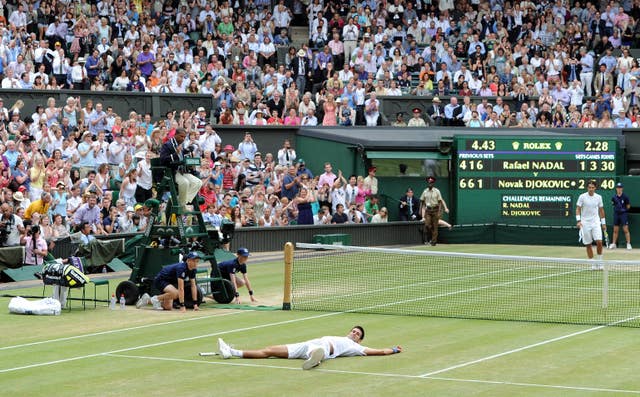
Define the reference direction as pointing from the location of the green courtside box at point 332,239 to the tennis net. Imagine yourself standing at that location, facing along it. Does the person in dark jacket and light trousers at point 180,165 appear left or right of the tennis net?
right

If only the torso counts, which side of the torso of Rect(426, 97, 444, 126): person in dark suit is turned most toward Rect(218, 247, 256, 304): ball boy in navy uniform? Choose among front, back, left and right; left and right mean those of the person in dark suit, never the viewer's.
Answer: front

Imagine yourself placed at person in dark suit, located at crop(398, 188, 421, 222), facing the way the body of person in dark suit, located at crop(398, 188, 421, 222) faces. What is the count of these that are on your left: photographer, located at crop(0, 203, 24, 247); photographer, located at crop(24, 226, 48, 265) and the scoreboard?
1

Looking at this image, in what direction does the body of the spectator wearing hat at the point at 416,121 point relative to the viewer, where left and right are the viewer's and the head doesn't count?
facing the viewer

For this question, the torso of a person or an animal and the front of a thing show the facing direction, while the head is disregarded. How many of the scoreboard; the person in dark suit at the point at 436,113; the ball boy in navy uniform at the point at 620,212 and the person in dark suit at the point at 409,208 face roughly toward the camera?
4

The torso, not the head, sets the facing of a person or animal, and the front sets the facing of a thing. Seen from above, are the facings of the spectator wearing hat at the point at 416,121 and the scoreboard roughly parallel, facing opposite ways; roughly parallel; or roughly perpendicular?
roughly parallel

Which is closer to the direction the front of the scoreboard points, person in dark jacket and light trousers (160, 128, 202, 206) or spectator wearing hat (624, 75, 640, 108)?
the person in dark jacket and light trousers

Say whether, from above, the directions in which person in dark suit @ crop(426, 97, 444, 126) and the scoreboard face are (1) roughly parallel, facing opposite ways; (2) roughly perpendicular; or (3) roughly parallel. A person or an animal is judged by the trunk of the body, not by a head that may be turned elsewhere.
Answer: roughly parallel

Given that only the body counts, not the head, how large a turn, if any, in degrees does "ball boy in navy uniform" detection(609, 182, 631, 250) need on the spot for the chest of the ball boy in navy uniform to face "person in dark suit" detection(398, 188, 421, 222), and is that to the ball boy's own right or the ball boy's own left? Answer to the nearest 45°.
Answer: approximately 90° to the ball boy's own right

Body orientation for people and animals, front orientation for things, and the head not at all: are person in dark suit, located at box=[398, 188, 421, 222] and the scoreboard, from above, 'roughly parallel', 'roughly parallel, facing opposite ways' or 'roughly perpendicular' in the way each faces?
roughly parallel

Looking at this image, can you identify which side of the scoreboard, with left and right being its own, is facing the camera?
front
